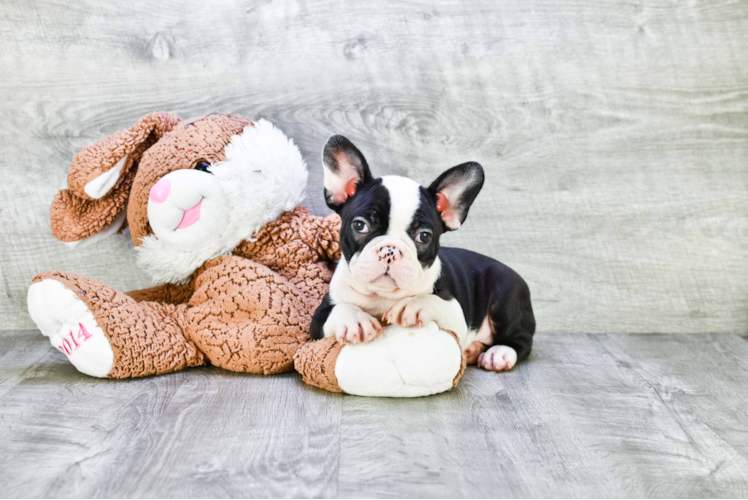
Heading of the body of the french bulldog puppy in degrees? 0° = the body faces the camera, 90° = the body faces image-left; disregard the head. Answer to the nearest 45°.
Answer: approximately 45°

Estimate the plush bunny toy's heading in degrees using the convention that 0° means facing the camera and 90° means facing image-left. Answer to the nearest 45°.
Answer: approximately 45°
